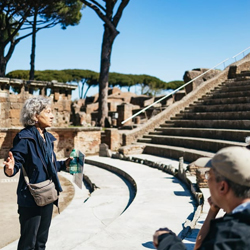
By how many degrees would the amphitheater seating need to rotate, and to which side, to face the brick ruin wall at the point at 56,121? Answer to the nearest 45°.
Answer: approximately 45° to its right

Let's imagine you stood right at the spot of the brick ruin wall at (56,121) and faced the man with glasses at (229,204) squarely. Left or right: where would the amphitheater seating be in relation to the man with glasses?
left

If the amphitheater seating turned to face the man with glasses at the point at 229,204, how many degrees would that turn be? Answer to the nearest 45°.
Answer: approximately 45° to its left

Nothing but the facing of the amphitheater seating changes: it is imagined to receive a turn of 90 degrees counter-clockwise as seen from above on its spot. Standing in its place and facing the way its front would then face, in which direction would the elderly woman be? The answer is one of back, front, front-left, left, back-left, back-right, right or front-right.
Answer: front-right

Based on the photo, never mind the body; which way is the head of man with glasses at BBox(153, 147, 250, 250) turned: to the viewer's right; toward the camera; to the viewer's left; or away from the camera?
to the viewer's left

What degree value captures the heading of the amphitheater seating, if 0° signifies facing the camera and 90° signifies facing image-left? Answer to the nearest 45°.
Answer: approximately 45°

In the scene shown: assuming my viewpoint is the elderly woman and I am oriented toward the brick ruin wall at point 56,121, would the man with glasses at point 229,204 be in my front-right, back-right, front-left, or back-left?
back-right

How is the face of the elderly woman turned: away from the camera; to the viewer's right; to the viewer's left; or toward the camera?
to the viewer's right
